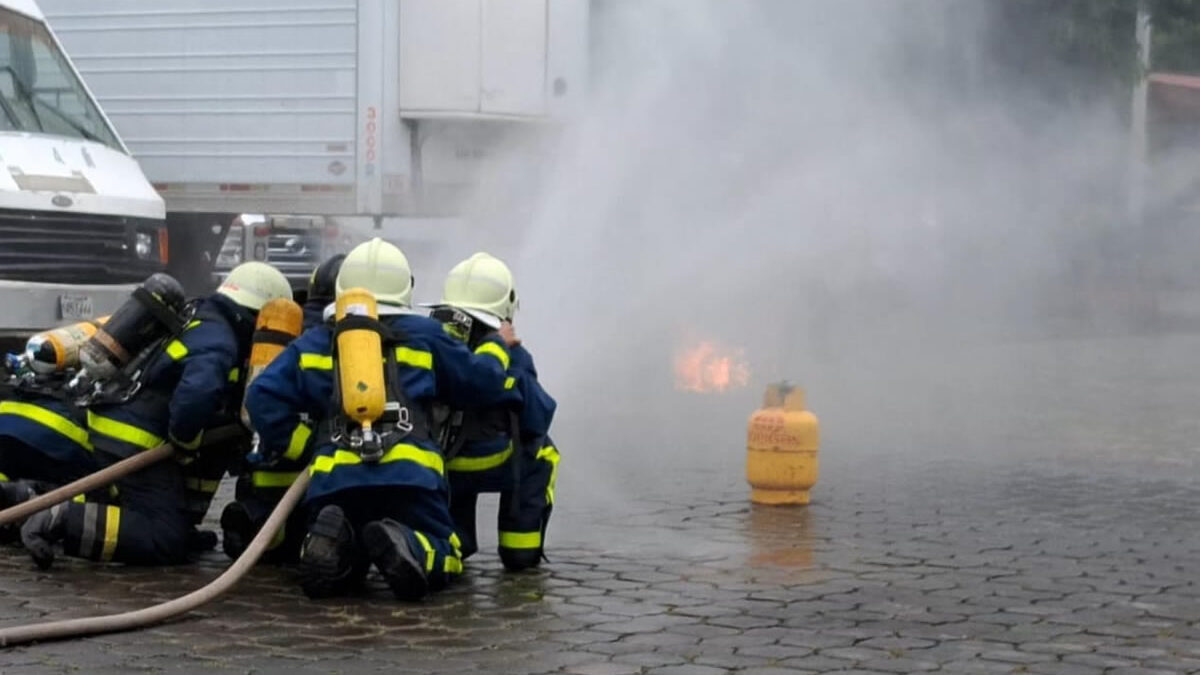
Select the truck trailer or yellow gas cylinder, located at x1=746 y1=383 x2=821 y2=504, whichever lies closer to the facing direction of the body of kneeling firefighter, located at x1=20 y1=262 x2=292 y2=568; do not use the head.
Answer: the yellow gas cylinder

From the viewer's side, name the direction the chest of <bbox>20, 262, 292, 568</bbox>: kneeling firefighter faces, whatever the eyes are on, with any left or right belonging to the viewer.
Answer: facing to the right of the viewer

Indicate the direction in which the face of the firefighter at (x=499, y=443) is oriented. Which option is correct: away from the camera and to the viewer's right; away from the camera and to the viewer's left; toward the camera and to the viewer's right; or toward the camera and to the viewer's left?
away from the camera and to the viewer's right

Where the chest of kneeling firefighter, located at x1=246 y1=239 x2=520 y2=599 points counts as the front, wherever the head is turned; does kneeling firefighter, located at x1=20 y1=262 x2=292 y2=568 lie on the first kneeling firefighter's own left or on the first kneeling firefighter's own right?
on the first kneeling firefighter's own left

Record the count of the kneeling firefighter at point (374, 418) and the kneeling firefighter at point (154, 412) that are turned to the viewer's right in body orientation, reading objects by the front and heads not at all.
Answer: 1

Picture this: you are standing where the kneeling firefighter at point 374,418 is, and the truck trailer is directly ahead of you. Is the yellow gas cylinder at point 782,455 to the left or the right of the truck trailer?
right

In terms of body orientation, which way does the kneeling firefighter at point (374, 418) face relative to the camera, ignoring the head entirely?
away from the camera

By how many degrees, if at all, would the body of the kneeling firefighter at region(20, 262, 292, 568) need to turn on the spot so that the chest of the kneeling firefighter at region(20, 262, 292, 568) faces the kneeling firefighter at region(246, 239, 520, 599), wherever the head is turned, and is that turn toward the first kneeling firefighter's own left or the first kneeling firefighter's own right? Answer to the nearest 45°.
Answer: approximately 45° to the first kneeling firefighter's own right
